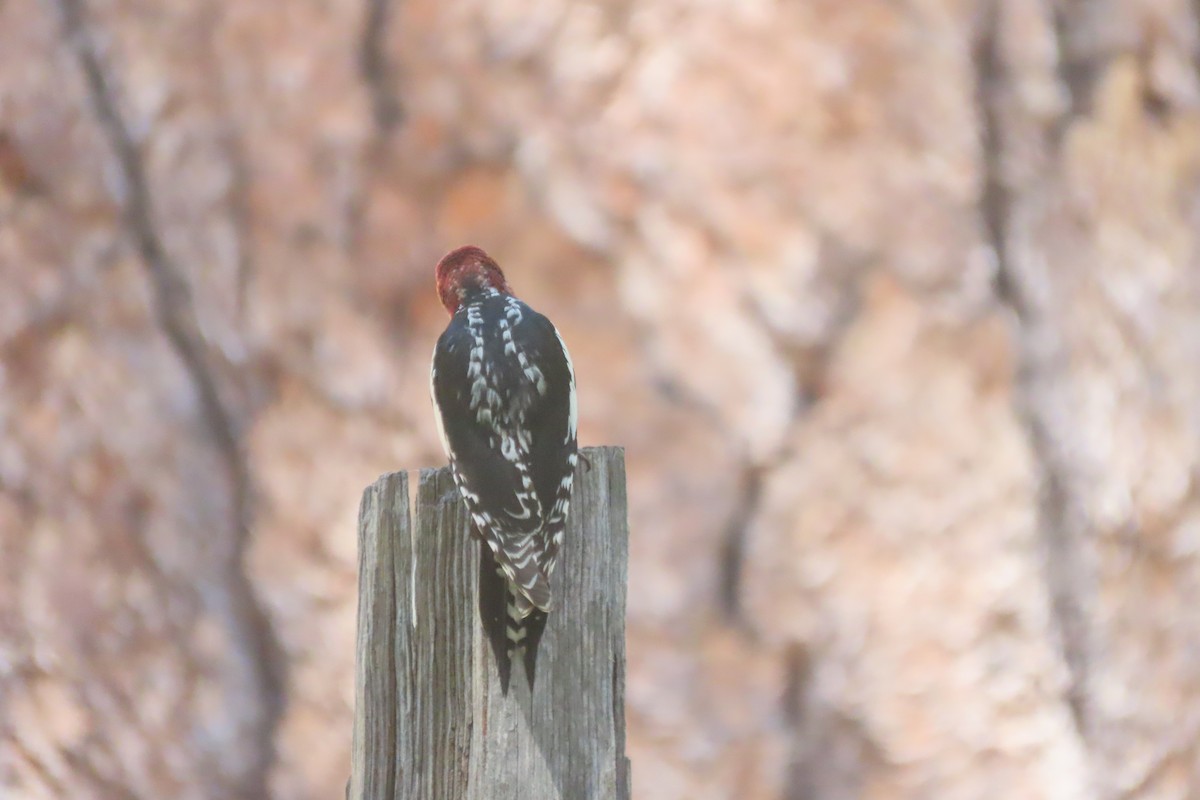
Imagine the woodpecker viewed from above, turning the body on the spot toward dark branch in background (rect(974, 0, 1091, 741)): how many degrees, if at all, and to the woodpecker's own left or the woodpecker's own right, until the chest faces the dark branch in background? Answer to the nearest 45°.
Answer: approximately 45° to the woodpecker's own right

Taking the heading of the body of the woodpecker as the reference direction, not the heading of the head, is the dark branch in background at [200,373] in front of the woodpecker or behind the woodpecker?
in front

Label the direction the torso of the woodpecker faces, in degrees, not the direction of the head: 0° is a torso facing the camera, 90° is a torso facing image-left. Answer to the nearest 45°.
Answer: approximately 180°
